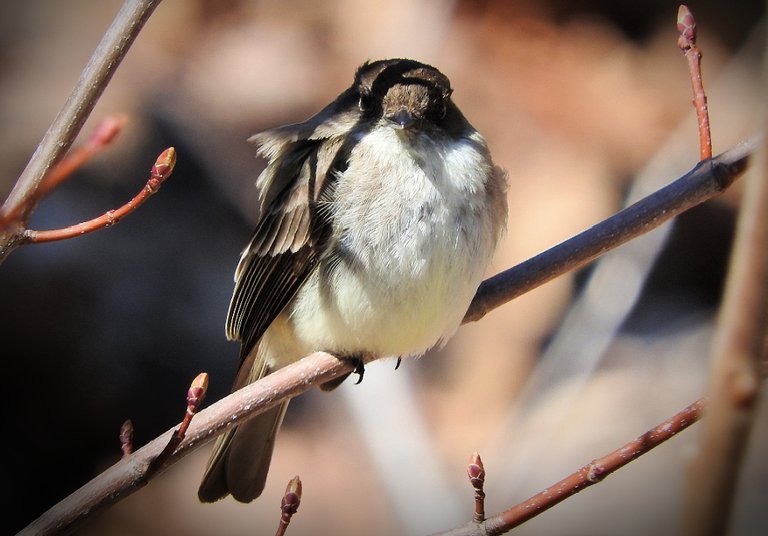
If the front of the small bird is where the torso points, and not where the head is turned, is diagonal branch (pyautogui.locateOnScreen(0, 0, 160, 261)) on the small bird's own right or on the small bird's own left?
on the small bird's own right

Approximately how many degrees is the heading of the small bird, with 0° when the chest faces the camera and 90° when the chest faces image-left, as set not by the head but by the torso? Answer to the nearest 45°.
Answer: approximately 315°

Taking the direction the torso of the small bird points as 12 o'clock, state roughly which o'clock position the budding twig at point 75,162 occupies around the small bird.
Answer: The budding twig is roughly at 2 o'clock from the small bird.

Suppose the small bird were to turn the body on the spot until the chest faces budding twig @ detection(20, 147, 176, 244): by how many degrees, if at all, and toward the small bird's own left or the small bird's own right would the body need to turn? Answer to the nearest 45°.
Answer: approximately 90° to the small bird's own right
